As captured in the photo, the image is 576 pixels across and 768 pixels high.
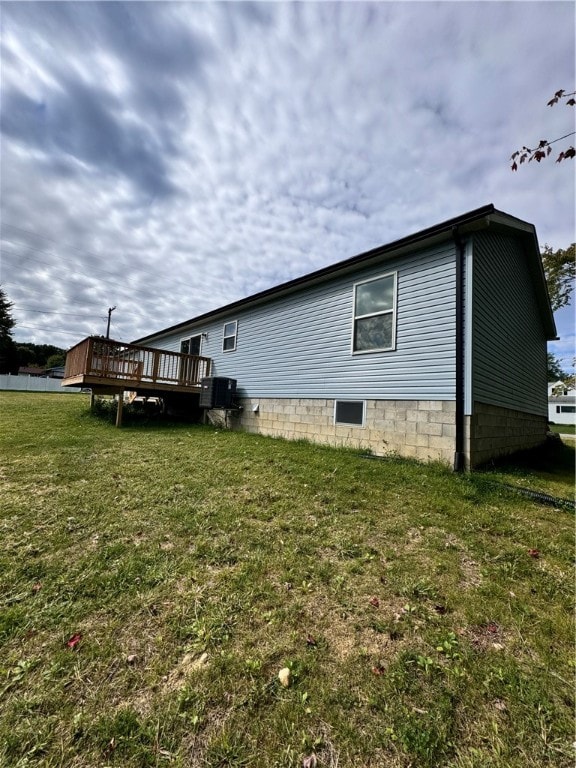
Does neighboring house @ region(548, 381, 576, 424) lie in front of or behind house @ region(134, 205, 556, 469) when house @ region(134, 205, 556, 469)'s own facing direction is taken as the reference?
in front

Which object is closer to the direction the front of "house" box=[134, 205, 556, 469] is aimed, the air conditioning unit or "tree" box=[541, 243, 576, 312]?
the tree

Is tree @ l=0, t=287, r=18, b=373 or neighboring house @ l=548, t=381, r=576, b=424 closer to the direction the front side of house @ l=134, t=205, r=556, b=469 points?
the neighboring house

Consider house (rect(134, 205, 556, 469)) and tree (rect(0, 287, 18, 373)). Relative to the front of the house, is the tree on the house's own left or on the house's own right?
on the house's own left

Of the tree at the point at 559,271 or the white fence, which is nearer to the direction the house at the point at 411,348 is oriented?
the tree

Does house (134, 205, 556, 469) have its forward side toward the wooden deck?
no

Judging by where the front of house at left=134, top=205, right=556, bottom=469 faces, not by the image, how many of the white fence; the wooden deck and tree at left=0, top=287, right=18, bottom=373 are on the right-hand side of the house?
0

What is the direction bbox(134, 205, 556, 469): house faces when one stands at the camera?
facing away from the viewer and to the right of the viewer

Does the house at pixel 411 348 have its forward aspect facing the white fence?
no
